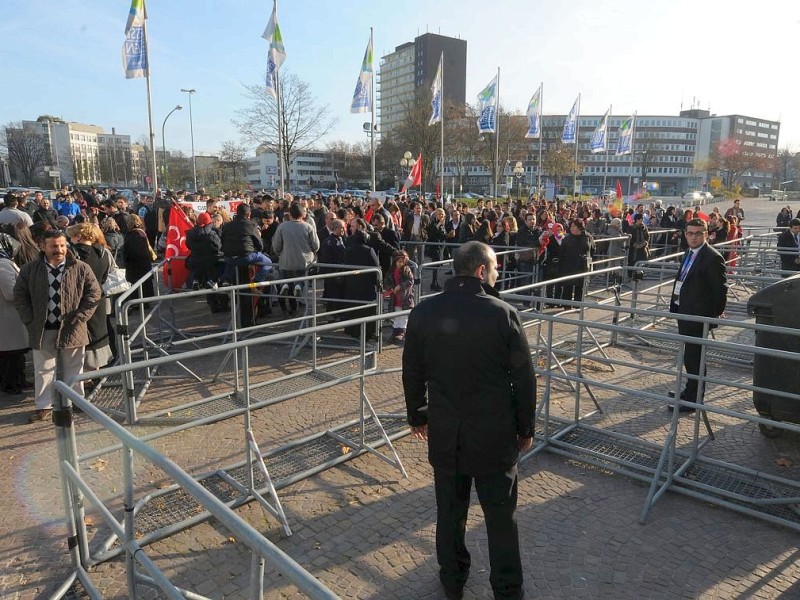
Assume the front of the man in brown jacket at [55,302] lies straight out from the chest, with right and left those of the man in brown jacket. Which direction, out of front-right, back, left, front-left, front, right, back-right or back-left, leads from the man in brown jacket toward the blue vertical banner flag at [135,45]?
back

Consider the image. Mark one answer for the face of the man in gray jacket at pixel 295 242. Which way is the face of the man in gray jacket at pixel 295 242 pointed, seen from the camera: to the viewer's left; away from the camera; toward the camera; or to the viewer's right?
away from the camera

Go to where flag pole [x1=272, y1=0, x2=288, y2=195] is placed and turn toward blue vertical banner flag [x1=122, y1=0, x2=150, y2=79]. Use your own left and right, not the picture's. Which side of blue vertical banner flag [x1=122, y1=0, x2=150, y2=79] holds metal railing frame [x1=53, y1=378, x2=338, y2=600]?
left

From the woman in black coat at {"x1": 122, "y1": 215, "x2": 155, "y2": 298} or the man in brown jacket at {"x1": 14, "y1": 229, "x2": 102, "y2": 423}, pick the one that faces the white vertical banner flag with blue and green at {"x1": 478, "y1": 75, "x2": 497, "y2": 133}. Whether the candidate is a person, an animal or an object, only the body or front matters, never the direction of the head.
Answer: the woman in black coat

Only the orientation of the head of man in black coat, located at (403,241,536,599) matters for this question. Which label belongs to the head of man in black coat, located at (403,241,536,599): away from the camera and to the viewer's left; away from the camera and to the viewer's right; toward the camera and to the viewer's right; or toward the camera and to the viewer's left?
away from the camera and to the viewer's right

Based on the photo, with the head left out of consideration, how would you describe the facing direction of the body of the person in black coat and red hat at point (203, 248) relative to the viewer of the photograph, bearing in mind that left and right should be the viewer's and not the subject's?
facing away from the viewer

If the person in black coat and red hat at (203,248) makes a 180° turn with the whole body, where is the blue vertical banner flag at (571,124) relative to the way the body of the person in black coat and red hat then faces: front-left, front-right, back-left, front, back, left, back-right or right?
back-left

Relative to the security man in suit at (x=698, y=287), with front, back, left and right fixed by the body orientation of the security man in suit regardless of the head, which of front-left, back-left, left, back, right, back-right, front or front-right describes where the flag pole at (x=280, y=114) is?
right

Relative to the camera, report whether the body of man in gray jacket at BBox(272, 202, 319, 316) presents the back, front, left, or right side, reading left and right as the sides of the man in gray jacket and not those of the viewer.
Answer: back

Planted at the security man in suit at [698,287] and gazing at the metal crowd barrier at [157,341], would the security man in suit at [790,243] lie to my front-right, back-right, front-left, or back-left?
back-right

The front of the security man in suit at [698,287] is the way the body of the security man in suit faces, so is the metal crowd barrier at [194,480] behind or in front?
in front
